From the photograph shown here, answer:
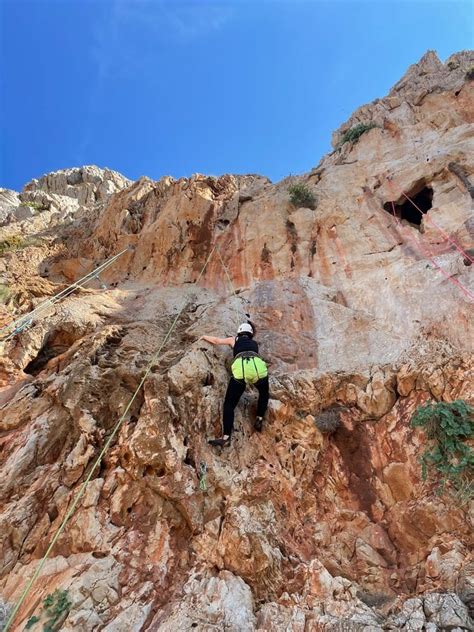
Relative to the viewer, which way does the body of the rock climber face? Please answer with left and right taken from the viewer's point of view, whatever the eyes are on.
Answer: facing away from the viewer

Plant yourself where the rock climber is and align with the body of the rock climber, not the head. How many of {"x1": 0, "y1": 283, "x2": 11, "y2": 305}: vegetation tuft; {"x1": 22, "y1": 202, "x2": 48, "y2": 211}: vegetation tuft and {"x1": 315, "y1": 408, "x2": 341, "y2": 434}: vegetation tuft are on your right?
1

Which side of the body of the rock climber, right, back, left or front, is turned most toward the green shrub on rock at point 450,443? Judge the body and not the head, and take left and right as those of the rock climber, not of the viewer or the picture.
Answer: right

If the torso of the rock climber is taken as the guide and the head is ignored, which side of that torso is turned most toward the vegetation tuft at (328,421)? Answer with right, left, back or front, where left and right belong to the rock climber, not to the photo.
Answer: right

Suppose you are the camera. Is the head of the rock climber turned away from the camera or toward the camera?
away from the camera
